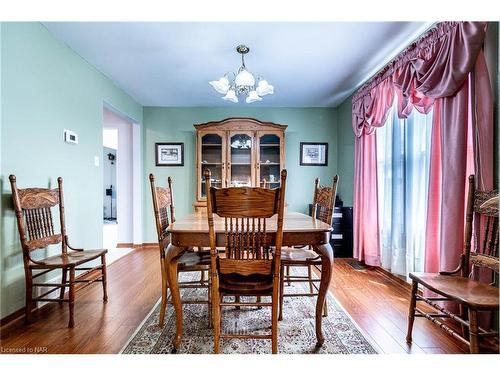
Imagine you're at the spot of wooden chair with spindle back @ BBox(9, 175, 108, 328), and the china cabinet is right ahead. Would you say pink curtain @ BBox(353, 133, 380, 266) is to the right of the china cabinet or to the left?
right

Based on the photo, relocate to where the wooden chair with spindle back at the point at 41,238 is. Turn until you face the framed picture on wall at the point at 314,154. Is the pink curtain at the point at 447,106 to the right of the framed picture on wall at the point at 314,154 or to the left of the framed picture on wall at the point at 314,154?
right

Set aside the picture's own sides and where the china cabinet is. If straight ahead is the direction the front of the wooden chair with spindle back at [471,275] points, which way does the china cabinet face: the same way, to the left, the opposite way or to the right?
to the left

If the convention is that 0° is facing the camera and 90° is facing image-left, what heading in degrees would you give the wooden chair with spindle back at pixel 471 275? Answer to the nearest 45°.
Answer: approximately 45°

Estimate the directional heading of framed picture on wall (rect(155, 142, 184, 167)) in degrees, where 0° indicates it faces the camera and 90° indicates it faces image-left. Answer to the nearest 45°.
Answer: approximately 0°

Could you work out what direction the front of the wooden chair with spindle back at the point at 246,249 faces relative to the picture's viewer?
facing away from the viewer

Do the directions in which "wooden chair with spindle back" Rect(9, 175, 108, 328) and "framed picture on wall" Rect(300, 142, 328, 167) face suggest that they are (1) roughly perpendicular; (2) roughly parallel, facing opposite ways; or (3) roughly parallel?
roughly perpendicular

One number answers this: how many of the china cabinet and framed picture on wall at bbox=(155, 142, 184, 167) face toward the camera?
2

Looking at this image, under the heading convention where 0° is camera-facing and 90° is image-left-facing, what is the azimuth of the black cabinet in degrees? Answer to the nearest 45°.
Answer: approximately 45°
